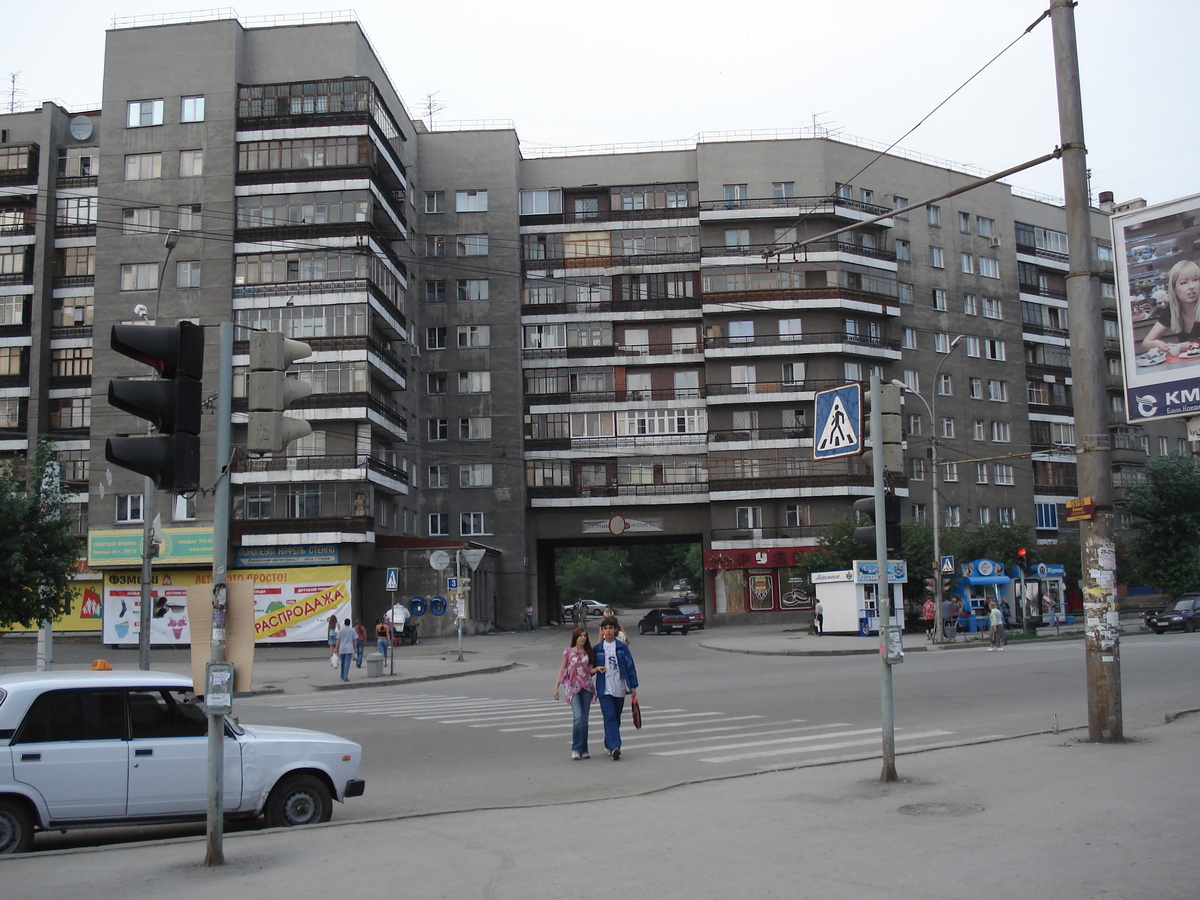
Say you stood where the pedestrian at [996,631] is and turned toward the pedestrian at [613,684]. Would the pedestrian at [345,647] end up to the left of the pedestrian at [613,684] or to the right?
right

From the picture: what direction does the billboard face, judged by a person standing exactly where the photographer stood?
facing the viewer and to the left of the viewer

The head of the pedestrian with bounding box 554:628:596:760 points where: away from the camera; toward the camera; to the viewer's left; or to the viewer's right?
toward the camera

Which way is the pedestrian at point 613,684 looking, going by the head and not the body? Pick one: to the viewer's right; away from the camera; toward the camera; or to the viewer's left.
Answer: toward the camera

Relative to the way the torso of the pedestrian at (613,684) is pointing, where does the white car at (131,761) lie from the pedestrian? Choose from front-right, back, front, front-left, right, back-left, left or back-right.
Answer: front-right

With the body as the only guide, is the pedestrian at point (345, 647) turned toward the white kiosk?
no

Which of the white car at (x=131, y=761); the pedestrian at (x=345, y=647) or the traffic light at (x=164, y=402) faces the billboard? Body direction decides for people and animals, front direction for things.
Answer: the white car

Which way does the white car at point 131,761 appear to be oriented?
to the viewer's right

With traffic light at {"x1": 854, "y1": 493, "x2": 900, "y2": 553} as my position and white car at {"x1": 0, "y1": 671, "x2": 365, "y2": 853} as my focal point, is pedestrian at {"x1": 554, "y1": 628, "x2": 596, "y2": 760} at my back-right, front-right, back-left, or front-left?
front-right

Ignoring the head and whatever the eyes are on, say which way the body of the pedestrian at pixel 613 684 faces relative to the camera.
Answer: toward the camera

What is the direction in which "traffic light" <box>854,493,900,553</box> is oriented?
to the viewer's left

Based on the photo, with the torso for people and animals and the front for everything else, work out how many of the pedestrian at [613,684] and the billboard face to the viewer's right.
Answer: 0

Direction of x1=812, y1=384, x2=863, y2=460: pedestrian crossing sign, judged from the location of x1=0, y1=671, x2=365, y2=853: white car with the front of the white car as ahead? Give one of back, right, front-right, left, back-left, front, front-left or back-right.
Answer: front

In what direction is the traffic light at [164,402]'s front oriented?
to the viewer's left

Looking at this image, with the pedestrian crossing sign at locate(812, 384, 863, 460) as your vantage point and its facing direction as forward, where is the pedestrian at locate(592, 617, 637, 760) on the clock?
The pedestrian is roughly at 3 o'clock from the pedestrian crossing sign.
